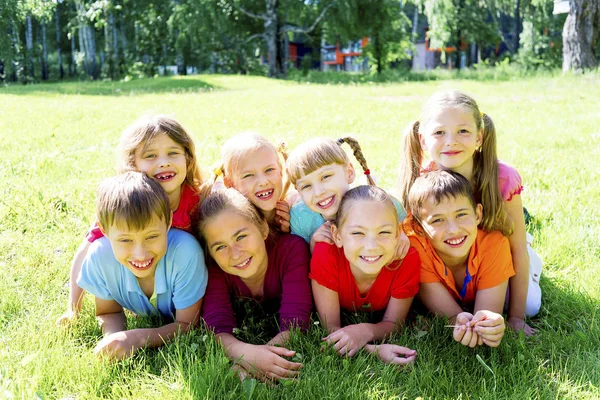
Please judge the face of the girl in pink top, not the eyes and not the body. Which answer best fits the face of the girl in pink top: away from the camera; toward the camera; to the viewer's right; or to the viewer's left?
toward the camera

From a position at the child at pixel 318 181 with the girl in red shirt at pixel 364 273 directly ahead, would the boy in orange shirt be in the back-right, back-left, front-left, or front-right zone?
front-left

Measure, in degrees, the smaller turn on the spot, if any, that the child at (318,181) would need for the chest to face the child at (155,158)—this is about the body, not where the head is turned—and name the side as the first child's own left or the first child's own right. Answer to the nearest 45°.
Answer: approximately 90° to the first child's own right

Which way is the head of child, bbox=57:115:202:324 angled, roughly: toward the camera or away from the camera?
toward the camera

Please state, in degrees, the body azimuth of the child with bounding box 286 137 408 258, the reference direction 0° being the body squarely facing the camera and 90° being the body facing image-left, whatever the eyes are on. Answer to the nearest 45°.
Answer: approximately 0°

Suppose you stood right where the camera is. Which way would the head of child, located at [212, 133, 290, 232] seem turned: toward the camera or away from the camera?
toward the camera

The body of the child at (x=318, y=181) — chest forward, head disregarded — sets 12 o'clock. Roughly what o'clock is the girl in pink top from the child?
The girl in pink top is roughly at 9 o'clock from the child.
